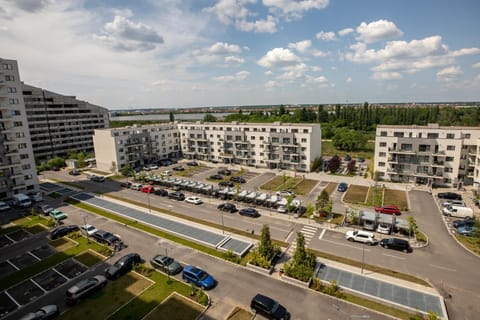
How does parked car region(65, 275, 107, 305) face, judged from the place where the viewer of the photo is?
facing away from the viewer and to the right of the viewer

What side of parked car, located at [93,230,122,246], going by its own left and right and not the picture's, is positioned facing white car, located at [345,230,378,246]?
front

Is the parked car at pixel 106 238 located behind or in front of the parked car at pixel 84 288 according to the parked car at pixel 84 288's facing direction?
in front

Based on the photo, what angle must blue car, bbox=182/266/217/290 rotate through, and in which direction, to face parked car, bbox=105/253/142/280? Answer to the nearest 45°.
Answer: approximately 180°

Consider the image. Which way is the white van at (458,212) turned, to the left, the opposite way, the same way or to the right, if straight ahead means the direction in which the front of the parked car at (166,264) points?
the opposite way

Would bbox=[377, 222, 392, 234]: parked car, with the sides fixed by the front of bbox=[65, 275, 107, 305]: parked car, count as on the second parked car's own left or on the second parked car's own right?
on the second parked car's own right

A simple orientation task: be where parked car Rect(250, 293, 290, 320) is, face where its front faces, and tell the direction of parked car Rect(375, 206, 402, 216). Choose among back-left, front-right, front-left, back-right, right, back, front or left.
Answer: left

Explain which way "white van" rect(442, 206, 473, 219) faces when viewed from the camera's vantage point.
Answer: facing to the left of the viewer
